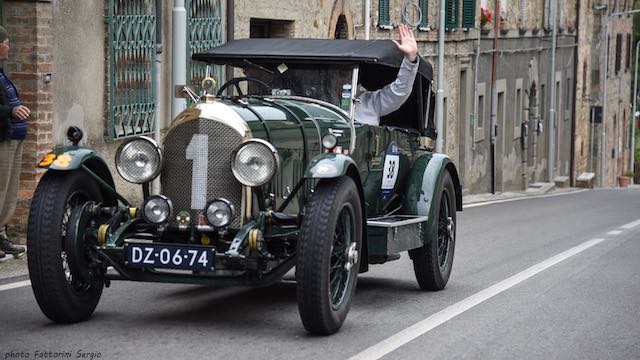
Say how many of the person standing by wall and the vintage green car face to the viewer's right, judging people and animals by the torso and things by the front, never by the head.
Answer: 1

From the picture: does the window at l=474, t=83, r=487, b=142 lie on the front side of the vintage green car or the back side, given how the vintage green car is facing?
on the back side

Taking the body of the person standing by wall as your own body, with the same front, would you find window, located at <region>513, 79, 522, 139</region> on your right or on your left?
on your left

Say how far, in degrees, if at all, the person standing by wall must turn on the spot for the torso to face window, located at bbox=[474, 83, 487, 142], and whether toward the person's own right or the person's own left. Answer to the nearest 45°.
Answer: approximately 45° to the person's own left

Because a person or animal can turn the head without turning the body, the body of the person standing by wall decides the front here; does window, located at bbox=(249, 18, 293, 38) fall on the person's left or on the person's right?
on the person's left

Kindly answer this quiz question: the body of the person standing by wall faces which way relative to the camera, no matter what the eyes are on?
to the viewer's right
